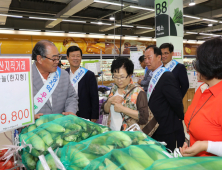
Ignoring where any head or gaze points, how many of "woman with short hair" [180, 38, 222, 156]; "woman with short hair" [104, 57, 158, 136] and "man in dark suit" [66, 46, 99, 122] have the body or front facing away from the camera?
0

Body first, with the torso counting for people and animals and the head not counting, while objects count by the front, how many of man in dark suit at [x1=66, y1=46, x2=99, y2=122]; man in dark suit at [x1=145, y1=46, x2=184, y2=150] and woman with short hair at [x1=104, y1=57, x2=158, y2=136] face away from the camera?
0

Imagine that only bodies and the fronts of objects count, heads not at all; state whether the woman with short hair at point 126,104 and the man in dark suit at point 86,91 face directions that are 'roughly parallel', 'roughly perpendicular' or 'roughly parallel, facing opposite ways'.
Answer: roughly parallel

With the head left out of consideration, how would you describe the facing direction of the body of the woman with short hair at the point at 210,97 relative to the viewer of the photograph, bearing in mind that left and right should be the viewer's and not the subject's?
facing to the left of the viewer

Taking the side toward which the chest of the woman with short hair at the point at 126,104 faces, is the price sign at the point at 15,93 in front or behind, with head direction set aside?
in front

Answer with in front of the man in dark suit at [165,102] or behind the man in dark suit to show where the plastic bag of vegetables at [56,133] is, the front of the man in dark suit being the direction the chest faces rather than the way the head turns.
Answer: in front

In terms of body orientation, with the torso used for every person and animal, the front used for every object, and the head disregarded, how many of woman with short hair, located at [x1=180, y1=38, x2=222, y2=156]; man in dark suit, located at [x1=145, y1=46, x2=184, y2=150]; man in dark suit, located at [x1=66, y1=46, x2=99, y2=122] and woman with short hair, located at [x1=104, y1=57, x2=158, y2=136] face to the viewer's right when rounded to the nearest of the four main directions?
0

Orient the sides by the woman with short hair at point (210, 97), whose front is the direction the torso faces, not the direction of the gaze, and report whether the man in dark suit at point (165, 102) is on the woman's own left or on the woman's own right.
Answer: on the woman's own right

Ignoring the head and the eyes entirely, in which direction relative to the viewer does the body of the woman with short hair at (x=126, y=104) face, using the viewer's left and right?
facing the viewer and to the left of the viewer

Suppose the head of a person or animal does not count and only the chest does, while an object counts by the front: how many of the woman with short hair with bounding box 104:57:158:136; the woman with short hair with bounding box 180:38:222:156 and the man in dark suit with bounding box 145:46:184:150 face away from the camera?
0
